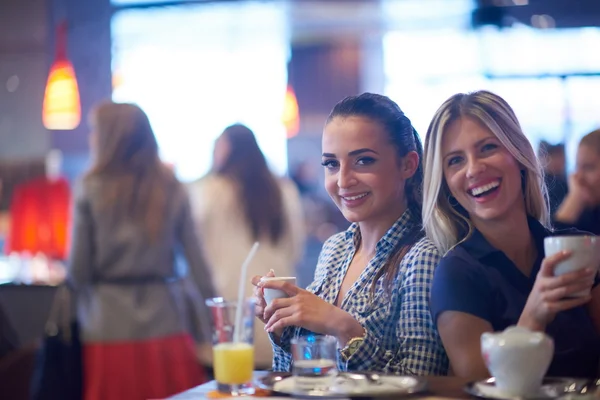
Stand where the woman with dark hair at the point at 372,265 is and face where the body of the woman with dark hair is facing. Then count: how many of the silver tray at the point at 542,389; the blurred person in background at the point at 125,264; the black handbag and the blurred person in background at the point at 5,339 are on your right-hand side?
3

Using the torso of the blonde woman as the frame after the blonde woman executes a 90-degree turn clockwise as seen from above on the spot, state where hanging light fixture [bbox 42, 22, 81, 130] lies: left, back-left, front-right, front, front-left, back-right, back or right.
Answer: right

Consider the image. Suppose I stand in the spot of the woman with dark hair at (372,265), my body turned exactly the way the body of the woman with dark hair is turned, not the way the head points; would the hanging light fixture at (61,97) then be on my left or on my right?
on my right

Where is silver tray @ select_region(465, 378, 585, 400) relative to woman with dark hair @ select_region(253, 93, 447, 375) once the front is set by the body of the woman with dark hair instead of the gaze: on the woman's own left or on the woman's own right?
on the woman's own left

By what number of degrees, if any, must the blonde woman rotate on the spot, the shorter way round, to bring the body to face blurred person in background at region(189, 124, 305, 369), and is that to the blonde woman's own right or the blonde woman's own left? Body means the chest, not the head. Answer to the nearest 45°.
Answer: approximately 180°

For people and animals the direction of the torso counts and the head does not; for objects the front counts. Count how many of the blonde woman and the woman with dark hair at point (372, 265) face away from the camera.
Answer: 0

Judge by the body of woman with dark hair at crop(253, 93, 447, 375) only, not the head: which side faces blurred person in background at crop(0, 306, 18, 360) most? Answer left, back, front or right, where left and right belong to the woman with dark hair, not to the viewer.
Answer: right

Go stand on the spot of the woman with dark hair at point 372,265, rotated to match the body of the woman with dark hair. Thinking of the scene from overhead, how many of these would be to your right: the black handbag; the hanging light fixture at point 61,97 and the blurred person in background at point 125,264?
3

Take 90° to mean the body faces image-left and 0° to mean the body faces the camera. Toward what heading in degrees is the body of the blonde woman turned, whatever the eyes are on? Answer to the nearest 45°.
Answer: approximately 315°
